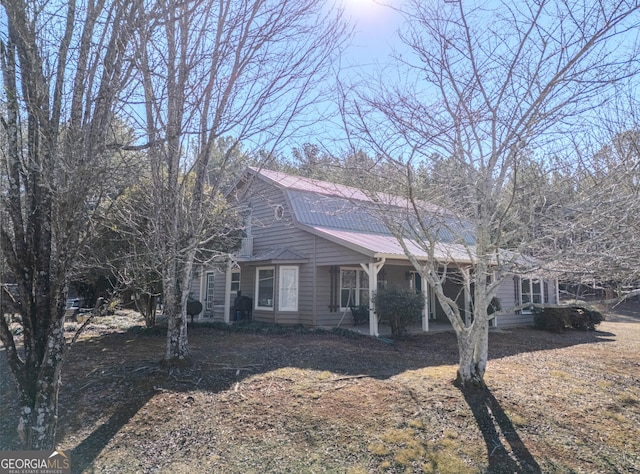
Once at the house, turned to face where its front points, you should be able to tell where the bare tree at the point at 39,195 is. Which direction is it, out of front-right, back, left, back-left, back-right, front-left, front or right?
front-right

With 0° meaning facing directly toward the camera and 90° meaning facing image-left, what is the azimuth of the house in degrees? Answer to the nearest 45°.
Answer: approximately 315°

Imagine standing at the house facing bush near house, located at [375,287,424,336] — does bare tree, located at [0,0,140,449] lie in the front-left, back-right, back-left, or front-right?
front-right

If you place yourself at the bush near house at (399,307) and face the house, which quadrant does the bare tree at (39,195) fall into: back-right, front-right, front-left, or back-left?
back-left

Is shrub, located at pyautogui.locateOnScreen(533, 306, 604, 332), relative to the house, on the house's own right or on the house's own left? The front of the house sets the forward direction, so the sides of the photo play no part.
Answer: on the house's own left

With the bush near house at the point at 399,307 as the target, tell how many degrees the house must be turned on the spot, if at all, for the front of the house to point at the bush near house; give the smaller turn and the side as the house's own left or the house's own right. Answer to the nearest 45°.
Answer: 0° — it already faces it

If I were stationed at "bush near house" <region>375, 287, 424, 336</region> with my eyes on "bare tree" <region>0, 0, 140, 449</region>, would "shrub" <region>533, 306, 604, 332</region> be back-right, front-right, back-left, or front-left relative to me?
back-left

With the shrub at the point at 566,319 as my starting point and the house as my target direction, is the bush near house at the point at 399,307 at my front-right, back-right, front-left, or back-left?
front-left
